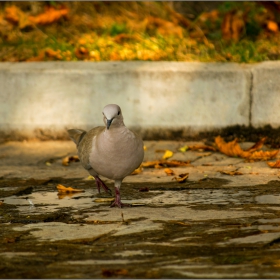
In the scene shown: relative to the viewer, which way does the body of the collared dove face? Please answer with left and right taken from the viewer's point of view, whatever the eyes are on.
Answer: facing the viewer and to the right of the viewer

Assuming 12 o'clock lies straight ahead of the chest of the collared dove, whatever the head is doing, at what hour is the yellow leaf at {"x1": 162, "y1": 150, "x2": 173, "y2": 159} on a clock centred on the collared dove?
The yellow leaf is roughly at 8 o'clock from the collared dove.

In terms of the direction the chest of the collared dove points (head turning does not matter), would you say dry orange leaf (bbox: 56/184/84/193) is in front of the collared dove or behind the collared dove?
behind

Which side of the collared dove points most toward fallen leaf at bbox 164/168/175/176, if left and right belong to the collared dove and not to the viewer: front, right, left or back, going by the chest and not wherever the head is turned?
left

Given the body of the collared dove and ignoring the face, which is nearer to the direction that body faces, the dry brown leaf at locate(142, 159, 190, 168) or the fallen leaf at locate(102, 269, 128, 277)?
the fallen leaf

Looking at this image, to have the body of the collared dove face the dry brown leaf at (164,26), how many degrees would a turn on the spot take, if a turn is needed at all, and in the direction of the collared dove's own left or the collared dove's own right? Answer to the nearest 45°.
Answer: approximately 135° to the collared dove's own left

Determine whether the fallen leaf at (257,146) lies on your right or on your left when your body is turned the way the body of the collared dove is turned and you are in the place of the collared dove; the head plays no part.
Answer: on your left

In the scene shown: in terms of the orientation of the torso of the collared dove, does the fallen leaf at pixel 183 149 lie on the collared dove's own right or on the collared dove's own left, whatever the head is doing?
on the collared dove's own left

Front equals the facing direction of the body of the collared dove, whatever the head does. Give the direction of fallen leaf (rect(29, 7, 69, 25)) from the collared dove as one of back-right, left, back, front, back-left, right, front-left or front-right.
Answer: back-left

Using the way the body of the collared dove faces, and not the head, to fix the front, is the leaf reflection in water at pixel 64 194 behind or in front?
behind

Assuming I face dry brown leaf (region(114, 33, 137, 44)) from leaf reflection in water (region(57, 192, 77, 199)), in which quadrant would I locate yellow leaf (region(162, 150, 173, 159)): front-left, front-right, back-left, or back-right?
front-right

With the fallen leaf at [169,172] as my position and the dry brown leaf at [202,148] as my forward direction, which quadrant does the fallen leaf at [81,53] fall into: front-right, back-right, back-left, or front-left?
front-left

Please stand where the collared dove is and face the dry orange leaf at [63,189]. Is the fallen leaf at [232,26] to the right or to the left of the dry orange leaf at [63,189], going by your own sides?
right

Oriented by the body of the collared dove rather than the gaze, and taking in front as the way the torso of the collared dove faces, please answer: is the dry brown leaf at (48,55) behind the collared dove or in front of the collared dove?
behind

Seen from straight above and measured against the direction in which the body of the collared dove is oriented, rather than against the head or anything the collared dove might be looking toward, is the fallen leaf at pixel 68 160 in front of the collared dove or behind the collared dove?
behind

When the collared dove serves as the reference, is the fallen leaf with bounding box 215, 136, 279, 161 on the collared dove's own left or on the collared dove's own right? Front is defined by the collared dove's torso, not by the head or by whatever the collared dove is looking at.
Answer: on the collared dove's own left
